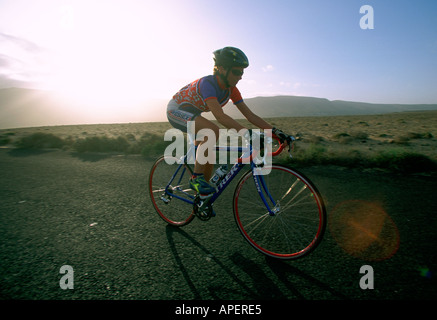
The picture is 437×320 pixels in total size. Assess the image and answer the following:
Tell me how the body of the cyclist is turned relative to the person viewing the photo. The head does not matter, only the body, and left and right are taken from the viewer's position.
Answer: facing the viewer and to the right of the viewer
